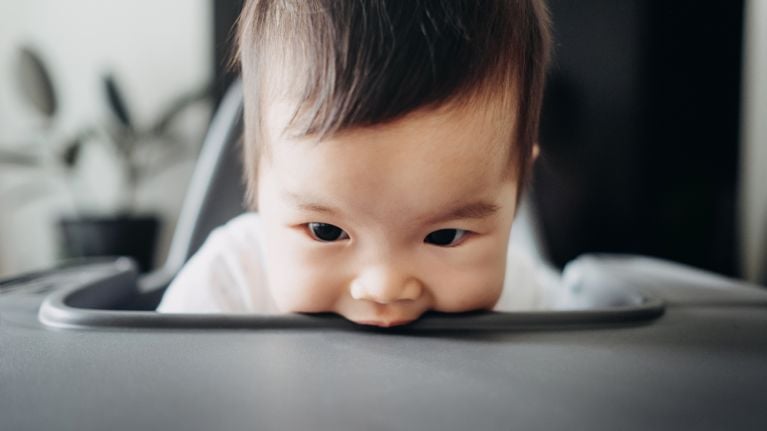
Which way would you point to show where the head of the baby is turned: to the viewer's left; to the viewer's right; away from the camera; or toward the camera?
toward the camera

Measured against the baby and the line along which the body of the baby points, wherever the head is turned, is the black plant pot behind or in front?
behind

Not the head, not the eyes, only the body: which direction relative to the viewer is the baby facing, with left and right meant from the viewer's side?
facing the viewer

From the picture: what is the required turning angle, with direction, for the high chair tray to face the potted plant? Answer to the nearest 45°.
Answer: approximately 135° to its right

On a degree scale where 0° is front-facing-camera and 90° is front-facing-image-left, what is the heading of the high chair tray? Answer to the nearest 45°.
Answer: approximately 0°

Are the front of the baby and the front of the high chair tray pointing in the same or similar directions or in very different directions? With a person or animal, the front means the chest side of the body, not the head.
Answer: same or similar directions

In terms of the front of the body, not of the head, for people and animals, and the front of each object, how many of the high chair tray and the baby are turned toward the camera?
2
